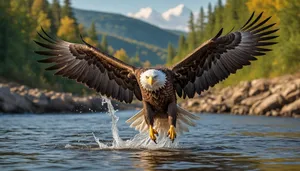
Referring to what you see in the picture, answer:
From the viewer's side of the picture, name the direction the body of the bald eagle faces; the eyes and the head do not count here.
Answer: toward the camera
